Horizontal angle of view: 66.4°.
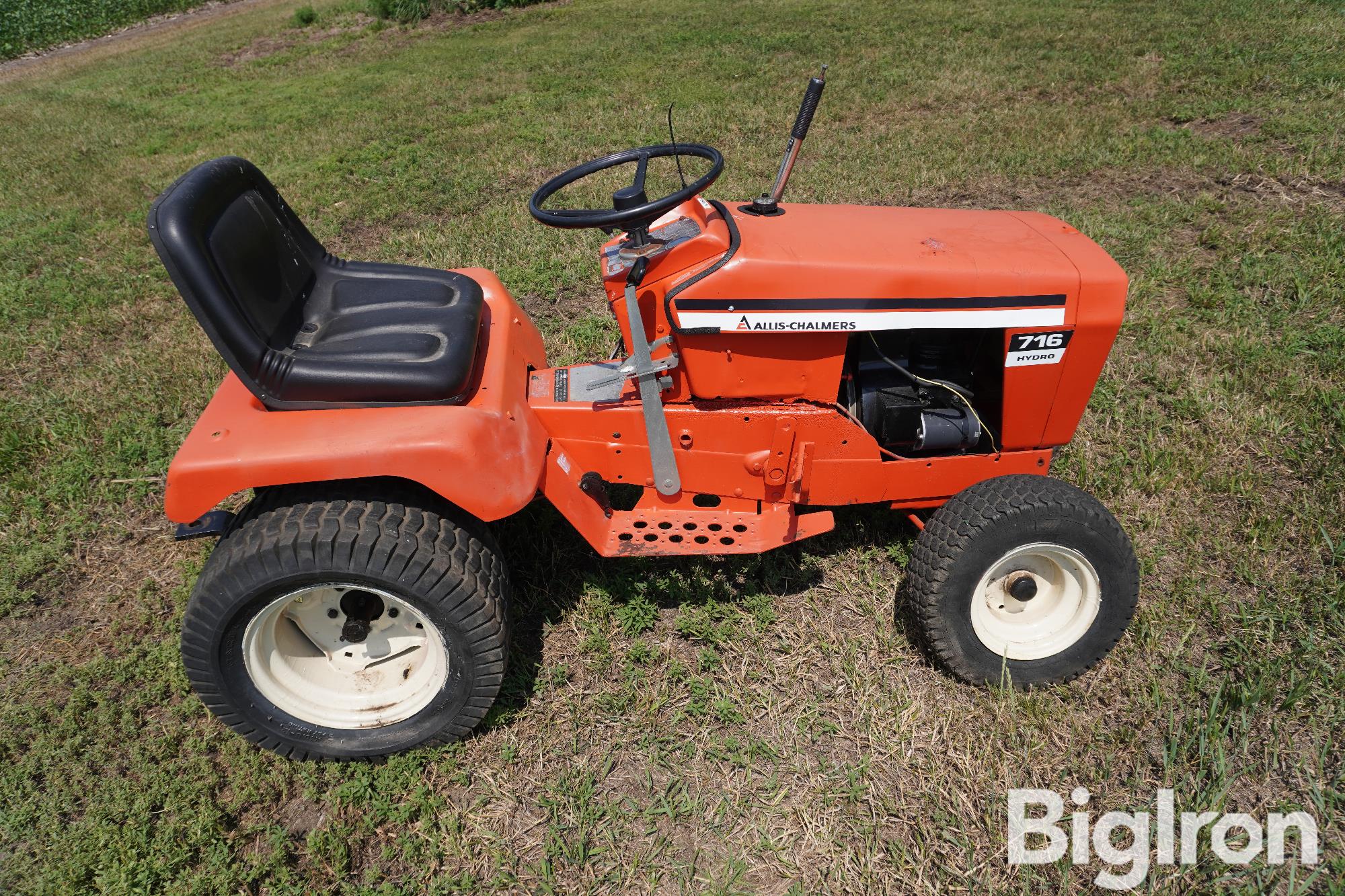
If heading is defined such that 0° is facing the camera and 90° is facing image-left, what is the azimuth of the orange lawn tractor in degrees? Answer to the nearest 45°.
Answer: approximately 270°
